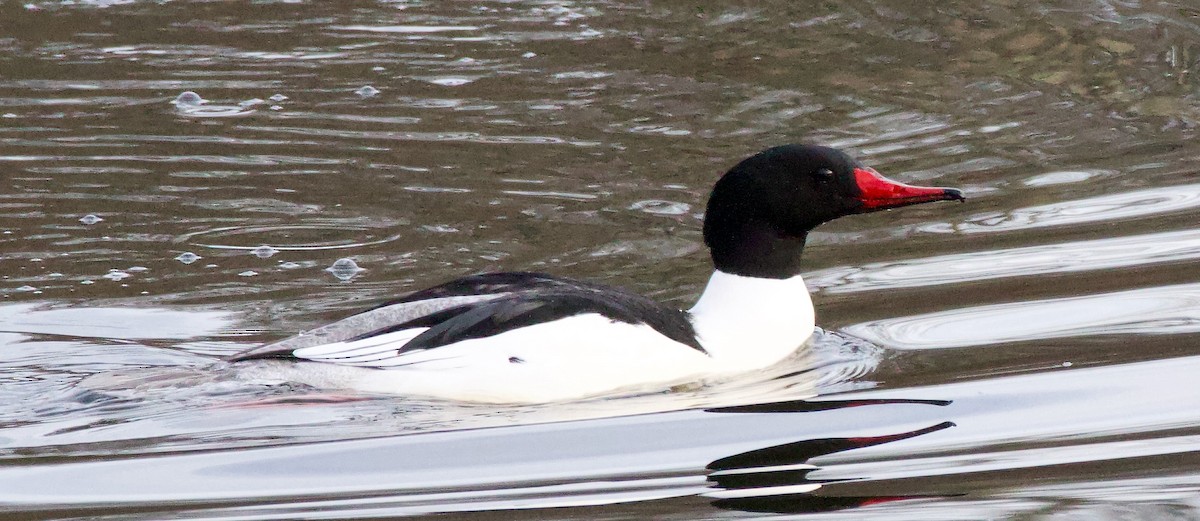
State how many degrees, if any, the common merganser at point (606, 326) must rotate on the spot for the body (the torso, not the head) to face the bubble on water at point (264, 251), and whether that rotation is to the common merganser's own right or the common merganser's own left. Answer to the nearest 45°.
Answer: approximately 135° to the common merganser's own left

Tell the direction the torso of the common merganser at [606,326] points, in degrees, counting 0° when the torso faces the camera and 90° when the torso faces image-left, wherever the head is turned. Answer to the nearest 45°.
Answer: approximately 270°

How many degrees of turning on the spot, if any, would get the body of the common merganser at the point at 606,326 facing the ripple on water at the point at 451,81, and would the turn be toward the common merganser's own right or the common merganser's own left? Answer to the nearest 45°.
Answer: approximately 90° to the common merganser's own left

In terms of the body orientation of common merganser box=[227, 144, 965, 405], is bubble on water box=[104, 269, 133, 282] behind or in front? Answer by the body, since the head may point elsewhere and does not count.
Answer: behind

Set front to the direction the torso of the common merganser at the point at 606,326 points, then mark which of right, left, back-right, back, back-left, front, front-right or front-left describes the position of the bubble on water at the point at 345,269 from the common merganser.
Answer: back-left

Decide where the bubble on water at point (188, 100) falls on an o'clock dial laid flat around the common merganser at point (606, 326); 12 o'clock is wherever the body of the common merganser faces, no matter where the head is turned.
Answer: The bubble on water is roughly at 8 o'clock from the common merganser.

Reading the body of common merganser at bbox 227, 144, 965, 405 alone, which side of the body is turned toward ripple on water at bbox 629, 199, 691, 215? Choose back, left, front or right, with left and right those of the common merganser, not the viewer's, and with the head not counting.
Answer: left
